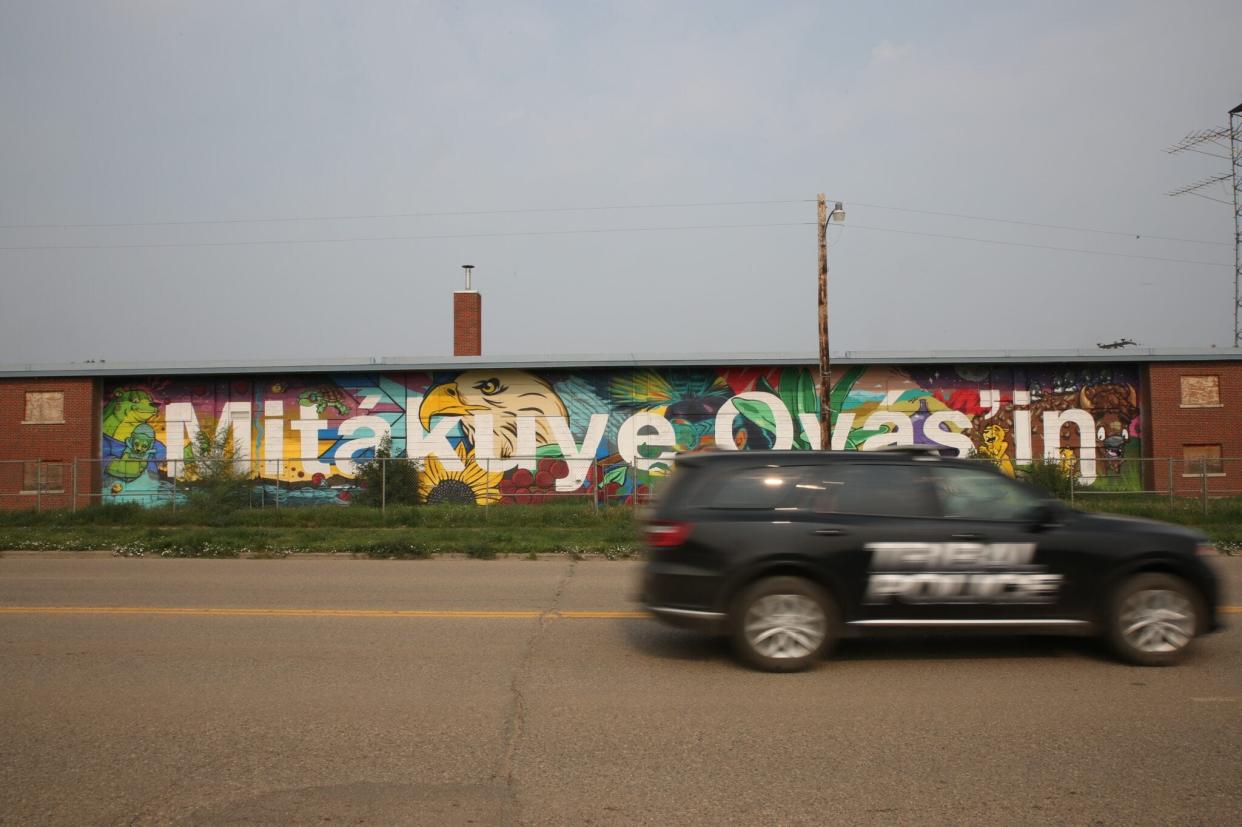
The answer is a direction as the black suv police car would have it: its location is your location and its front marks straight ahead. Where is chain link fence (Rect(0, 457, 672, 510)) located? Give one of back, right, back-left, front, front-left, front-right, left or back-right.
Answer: back-left

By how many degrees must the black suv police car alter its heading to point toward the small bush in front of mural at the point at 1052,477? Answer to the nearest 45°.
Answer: approximately 90° to its left

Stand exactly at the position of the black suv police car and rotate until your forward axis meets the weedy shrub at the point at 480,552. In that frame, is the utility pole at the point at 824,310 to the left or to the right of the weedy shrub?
right

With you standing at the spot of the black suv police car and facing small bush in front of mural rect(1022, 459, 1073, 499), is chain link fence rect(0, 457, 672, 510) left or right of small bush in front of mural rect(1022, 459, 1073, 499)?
left

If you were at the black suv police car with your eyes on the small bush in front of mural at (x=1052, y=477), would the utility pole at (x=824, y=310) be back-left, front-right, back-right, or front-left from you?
front-left

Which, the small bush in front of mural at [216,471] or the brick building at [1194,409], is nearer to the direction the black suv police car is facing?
the brick building

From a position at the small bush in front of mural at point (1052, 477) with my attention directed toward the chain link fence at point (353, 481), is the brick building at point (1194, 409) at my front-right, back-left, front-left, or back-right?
back-right

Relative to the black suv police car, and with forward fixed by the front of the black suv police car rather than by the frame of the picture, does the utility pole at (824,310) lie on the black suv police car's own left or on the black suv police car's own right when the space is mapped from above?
on the black suv police car's own left

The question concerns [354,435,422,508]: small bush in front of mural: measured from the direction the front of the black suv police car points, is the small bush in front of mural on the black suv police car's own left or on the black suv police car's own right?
on the black suv police car's own left

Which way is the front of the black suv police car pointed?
to the viewer's right

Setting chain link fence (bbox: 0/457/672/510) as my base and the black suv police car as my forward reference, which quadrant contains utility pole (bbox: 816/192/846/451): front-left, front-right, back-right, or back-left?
front-left

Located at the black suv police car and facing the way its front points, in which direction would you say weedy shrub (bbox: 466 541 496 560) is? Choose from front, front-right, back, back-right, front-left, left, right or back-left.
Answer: back-left
